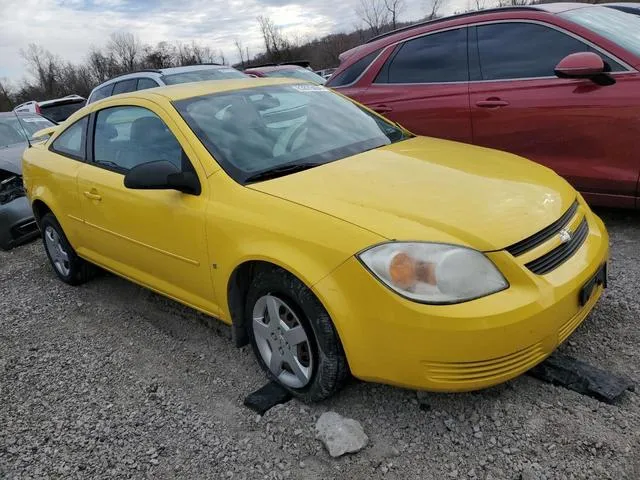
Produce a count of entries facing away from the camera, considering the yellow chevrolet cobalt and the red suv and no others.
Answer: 0

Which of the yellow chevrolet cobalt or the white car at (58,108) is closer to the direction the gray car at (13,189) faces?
the yellow chevrolet cobalt

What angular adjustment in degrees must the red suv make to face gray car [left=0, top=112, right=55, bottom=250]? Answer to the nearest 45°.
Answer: approximately 135° to its right

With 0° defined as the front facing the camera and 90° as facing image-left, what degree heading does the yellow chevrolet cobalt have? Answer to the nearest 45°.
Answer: approximately 315°

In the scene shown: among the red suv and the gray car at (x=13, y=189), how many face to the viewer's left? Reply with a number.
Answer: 0

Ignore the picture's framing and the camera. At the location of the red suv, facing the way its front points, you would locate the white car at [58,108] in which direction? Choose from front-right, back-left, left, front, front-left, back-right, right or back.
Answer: back

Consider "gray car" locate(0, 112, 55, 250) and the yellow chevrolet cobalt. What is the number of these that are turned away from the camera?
0

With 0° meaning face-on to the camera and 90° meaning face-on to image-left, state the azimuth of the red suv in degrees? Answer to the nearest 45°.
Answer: approximately 315°

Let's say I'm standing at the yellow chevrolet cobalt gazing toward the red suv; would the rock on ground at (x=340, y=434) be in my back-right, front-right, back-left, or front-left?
back-right
